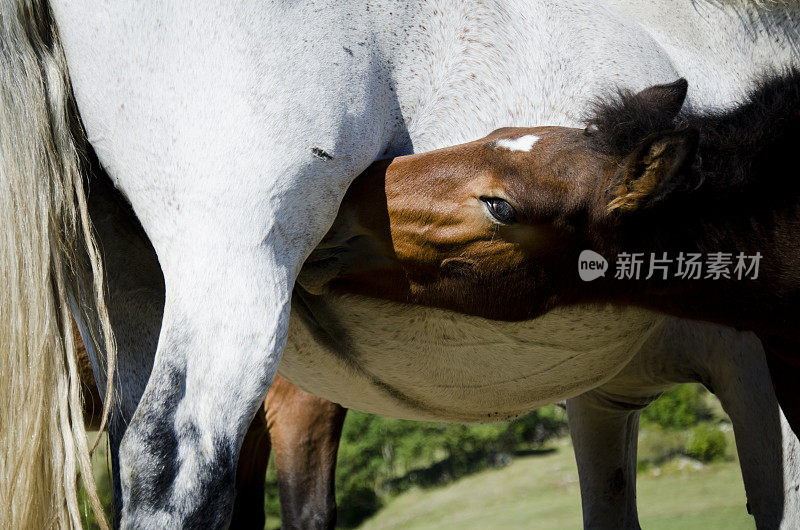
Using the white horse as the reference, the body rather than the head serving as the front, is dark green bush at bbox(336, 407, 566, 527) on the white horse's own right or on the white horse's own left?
on the white horse's own left

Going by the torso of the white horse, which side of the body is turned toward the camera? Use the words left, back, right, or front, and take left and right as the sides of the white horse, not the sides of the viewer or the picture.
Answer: right

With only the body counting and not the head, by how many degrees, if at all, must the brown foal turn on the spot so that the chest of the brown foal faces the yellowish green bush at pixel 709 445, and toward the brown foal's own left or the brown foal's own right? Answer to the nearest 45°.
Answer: approximately 90° to the brown foal's own right

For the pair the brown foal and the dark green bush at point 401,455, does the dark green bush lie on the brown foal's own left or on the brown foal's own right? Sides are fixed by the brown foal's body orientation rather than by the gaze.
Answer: on the brown foal's own right

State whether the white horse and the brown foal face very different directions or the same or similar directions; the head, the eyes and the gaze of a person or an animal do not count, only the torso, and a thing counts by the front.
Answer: very different directions

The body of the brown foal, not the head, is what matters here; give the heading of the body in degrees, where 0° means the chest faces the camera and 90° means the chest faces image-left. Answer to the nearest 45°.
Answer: approximately 90°

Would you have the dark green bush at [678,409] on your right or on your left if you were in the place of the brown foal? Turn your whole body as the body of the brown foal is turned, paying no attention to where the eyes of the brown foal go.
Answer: on your right

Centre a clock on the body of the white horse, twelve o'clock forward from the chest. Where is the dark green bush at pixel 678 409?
The dark green bush is roughly at 10 o'clock from the white horse.
